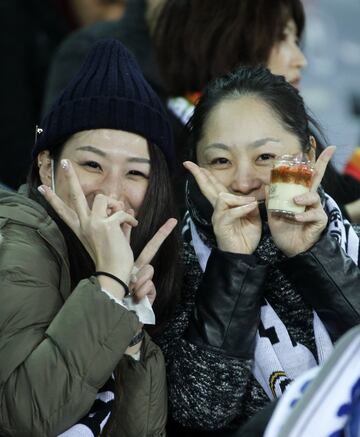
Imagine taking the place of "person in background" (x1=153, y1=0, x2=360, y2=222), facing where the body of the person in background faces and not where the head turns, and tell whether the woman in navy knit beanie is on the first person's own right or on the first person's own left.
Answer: on the first person's own right

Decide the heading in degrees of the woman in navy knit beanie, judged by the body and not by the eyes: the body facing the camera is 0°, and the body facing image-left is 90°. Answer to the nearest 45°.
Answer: approximately 315°

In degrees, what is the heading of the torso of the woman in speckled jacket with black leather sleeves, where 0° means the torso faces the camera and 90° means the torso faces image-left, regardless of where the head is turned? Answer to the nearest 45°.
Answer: approximately 0°
